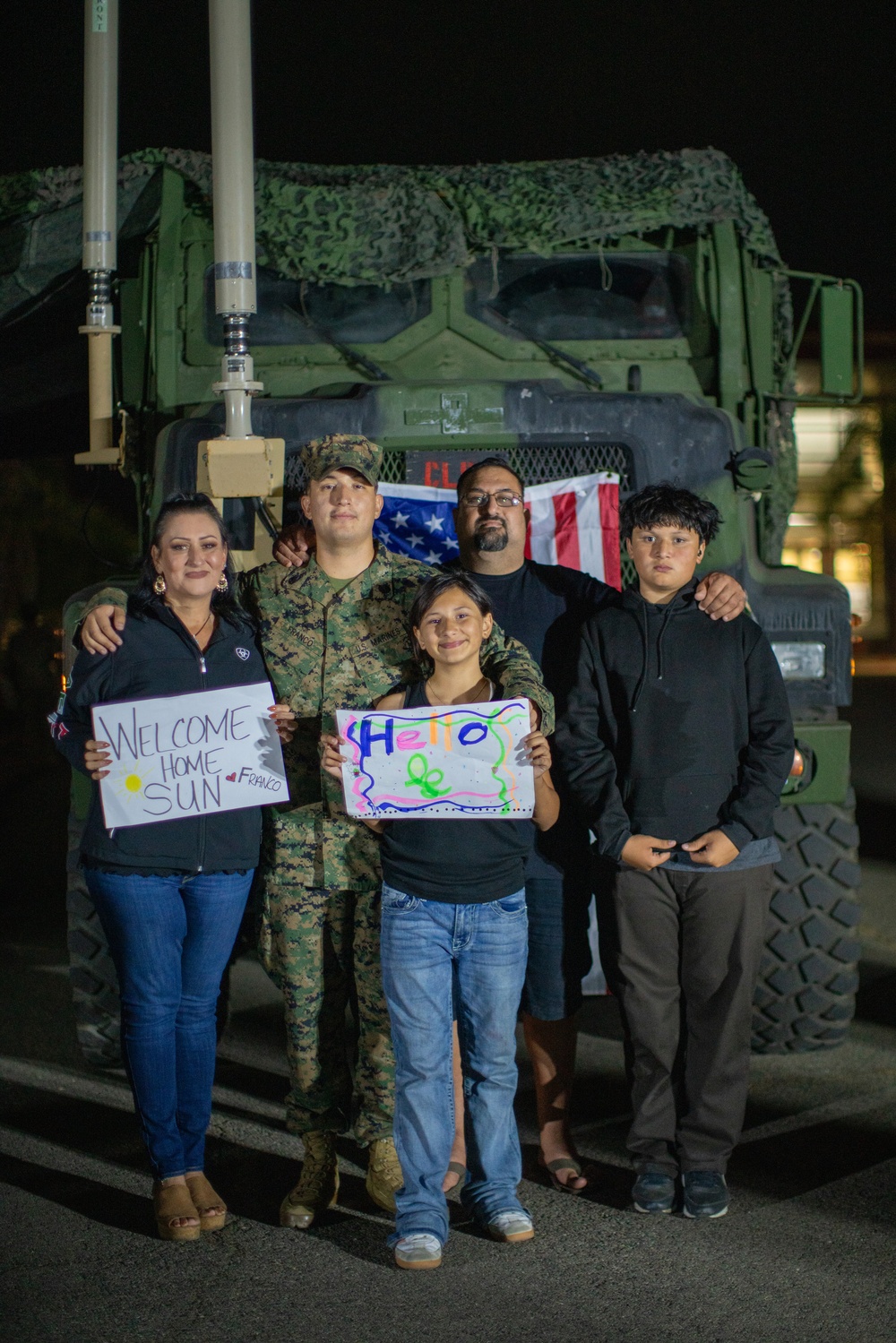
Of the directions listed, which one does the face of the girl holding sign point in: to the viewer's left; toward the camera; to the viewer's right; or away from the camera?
toward the camera

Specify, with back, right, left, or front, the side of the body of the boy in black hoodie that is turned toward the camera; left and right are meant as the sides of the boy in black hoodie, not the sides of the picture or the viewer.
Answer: front

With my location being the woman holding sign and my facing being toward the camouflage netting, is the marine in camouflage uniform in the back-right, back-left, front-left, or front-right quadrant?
front-right

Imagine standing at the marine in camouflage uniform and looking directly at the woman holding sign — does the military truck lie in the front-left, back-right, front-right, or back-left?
back-right

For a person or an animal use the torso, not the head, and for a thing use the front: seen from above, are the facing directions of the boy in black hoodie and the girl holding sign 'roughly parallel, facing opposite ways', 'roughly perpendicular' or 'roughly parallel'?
roughly parallel

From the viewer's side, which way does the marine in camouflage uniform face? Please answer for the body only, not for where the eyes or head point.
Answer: toward the camera

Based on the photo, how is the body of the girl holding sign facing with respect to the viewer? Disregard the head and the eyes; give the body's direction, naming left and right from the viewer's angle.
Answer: facing the viewer

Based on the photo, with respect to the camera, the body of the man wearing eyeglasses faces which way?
toward the camera

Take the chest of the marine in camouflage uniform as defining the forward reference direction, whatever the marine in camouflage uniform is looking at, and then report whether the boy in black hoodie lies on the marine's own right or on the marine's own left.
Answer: on the marine's own left
